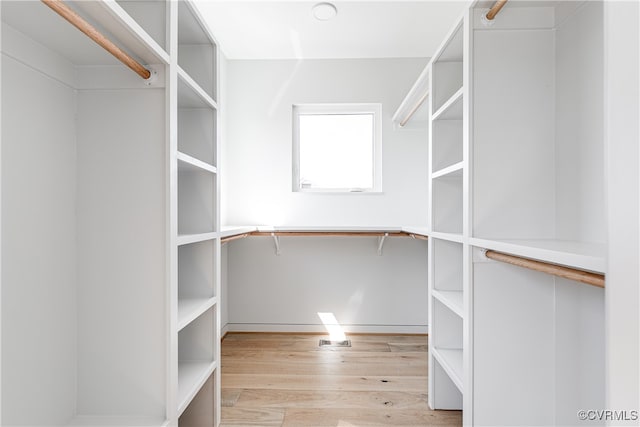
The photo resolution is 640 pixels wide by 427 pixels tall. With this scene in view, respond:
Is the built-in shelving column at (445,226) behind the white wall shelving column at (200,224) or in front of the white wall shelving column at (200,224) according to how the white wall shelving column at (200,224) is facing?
in front

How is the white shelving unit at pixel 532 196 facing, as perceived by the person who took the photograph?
facing the viewer and to the left of the viewer

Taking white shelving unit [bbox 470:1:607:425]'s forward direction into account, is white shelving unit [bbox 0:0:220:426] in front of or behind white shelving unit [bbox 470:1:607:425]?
in front

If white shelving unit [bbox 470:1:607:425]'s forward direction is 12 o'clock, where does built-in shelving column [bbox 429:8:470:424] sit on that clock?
The built-in shelving column is roughly at 3 o'clock from the white shelving unit.

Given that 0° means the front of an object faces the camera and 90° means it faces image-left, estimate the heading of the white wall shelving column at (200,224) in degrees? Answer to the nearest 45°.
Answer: approximately 270°

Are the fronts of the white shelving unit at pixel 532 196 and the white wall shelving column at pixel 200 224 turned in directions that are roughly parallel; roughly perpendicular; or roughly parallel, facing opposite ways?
roughly parallel, facing opposite ways

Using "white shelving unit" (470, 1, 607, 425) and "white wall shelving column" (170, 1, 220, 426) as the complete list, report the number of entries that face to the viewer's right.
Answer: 1

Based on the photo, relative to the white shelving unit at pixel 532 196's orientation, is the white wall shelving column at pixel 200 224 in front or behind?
in front

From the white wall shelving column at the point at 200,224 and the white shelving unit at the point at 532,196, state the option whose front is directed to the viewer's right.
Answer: the white wall shelving column

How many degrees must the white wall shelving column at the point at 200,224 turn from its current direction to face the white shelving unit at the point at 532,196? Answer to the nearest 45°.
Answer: approximately 45° to its right
